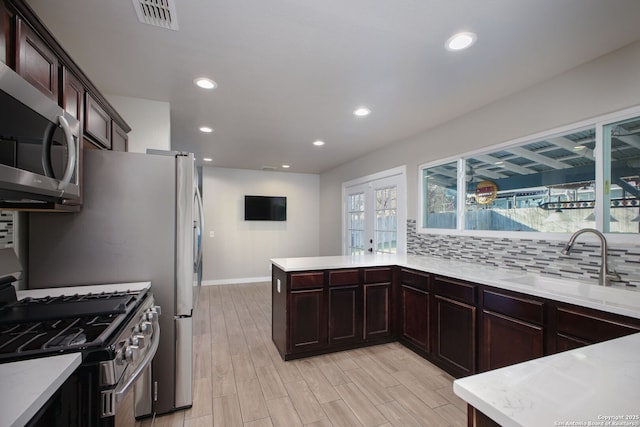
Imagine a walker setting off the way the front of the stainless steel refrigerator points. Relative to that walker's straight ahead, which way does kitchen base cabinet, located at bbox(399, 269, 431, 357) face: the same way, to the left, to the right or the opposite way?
the opposite way

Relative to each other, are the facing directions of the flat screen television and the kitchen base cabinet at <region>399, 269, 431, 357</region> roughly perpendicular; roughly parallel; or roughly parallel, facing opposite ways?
roughly perpendicular

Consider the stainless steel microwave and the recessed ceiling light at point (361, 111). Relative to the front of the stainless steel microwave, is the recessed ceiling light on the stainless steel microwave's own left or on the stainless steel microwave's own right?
on the stainless steel microwave's own left

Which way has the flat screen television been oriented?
toward the camera

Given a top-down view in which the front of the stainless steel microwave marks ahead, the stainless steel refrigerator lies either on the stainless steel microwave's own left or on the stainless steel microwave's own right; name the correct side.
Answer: on the stainless steel microwave's own left

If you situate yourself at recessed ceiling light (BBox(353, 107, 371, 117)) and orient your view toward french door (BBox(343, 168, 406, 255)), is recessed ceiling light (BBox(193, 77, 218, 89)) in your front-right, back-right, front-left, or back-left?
back-left

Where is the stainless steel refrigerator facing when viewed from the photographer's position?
facing to the right of the viewer

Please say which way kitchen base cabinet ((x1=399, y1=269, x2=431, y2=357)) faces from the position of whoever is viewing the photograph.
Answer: facing the viewer and to the left of the viewer

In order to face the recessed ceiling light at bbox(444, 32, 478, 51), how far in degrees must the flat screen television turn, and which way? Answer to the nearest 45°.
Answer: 0° — it already faces it

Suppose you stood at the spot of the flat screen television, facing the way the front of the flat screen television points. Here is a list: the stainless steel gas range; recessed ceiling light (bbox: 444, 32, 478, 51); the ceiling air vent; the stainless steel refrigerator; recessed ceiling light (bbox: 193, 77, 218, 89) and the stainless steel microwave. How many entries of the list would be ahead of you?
6

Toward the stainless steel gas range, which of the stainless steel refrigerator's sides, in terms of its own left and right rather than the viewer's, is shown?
right

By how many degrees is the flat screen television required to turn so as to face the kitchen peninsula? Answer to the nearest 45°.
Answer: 0° — it already faces it

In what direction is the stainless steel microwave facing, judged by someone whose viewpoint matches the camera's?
facing the viewer and to the right of the viewer

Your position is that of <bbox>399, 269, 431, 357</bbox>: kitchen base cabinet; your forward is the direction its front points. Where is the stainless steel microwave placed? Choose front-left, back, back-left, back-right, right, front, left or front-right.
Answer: front

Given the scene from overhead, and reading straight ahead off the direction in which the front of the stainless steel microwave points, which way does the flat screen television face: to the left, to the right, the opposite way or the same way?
to the right
